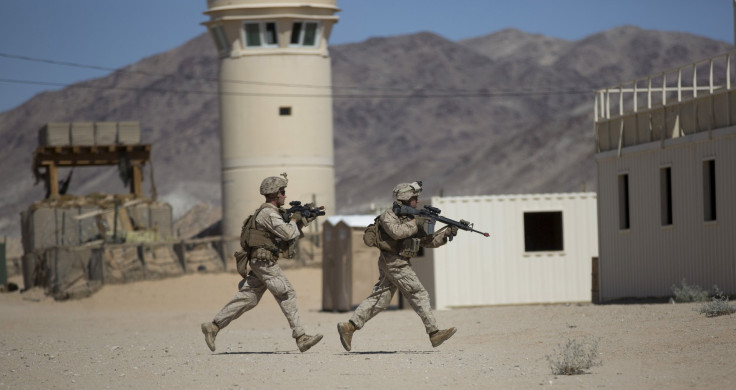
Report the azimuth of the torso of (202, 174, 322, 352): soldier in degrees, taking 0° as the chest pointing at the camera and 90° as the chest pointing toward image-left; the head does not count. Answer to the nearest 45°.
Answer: approximately 270°

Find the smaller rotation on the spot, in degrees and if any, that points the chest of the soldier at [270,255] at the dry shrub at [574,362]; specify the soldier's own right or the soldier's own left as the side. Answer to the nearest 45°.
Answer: approximately 45° to the soldier's own right

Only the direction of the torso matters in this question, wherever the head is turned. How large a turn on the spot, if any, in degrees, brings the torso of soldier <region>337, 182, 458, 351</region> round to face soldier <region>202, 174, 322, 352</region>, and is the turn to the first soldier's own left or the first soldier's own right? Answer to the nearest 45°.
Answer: approximately 180°

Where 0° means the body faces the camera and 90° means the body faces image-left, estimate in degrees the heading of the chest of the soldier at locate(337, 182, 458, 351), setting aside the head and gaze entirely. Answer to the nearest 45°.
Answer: approximately 270°

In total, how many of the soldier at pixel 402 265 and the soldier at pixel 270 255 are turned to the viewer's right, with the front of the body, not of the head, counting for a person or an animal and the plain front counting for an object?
2

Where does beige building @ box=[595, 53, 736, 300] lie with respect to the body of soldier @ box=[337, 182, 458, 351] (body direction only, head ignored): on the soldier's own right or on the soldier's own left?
on the soldier's own left

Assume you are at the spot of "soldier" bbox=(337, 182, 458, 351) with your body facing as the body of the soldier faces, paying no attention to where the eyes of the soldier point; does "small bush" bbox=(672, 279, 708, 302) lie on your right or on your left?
on your left

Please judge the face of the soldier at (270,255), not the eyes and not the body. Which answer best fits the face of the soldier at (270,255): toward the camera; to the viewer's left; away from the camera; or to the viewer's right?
to the viewer's right

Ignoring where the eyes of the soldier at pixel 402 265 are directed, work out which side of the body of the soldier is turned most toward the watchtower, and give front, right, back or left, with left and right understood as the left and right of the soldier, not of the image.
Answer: left
